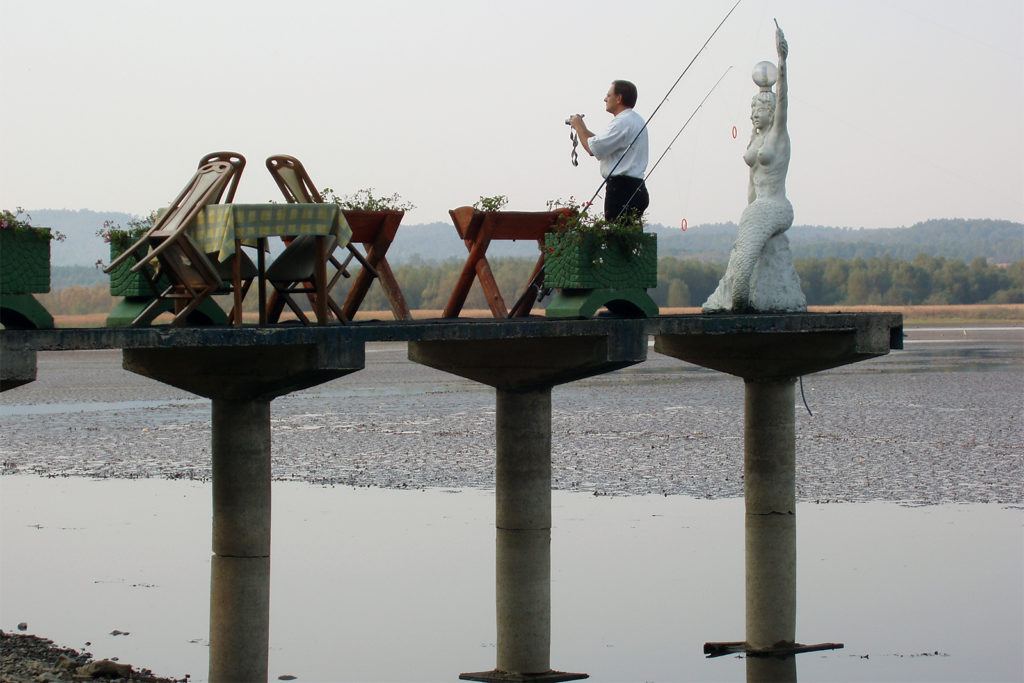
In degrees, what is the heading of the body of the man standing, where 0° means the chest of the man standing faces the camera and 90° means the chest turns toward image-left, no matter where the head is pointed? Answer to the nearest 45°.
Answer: approximately 90°

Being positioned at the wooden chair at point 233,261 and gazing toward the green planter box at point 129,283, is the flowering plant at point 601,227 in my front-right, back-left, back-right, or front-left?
back-right

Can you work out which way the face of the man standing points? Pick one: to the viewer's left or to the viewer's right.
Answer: to the viewer's left

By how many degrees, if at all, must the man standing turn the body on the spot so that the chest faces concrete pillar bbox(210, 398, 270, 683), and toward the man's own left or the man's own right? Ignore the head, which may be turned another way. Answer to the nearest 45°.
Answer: approximately 45° to the man's own left
